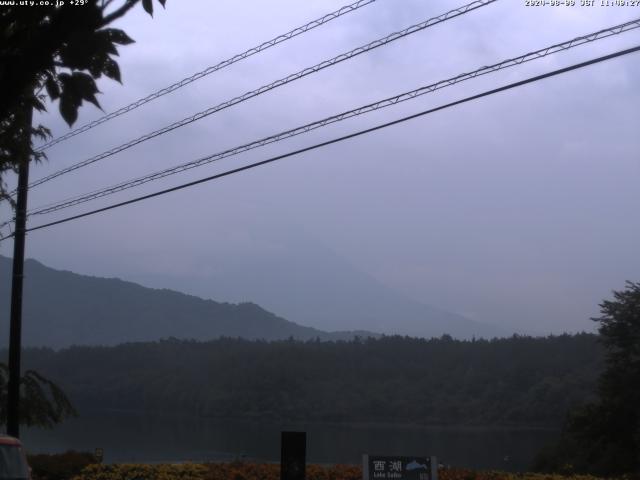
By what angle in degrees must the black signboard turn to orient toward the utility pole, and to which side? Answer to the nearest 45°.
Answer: approximately 135° to its right

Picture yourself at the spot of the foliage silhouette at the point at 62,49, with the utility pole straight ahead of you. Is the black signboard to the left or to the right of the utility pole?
right

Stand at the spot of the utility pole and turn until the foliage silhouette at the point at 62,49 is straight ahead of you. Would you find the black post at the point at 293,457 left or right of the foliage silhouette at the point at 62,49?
left

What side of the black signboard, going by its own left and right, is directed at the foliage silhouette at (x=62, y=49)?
front

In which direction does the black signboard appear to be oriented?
toward the camera

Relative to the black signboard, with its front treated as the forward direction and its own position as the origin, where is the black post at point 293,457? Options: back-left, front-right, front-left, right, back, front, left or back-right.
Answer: right
